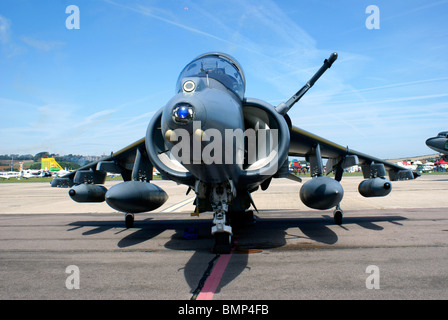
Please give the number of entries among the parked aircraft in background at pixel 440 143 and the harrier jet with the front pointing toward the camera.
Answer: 1

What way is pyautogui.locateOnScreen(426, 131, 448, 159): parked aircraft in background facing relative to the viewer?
to the viewer's left

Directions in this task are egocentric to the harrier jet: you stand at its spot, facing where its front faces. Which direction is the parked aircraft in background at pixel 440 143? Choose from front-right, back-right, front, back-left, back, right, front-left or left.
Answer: back-left

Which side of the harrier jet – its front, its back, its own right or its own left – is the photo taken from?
front

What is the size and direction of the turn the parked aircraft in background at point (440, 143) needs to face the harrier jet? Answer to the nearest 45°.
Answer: approximately 90° to its left
